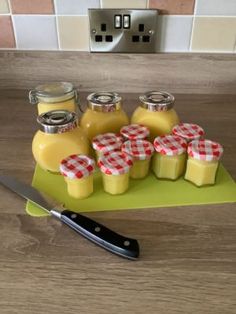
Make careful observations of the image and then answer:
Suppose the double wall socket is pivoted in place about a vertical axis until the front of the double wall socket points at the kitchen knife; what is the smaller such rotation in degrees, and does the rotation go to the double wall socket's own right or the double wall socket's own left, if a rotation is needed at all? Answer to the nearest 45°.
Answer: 0° — it already faces it

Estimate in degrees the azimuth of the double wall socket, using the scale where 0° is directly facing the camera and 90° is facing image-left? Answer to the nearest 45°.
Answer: approximately 0°
